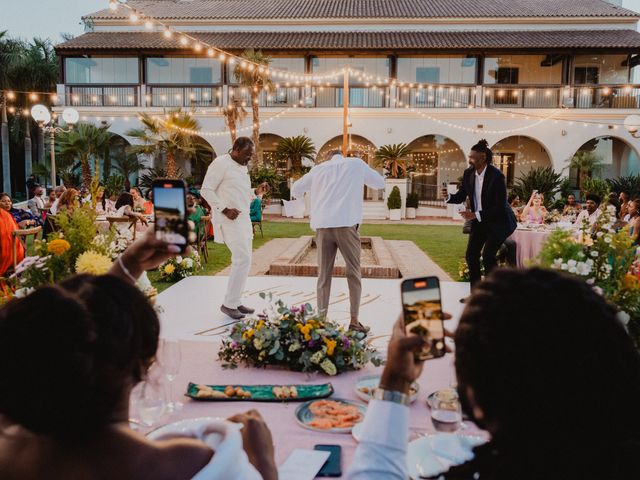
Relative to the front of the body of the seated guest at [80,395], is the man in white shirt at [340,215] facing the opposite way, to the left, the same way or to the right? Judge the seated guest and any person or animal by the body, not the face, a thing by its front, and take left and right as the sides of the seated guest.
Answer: the same way

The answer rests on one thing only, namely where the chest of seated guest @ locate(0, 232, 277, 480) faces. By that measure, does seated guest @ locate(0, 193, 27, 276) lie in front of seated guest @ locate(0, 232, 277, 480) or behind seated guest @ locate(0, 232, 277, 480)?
in front

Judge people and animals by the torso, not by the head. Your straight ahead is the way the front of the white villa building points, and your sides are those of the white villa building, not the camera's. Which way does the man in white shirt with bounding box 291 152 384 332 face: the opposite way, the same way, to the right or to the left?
the opposite way

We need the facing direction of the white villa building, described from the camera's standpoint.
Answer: facing the viewer

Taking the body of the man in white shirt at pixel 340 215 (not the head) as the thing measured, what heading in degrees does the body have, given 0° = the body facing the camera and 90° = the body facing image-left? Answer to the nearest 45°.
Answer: approximately 180°

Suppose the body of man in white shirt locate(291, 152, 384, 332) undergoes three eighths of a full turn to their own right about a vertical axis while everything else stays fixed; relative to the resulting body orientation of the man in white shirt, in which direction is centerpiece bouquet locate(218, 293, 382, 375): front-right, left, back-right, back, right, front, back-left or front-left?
front-right

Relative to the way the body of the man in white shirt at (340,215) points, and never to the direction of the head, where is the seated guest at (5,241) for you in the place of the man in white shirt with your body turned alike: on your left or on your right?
on your left

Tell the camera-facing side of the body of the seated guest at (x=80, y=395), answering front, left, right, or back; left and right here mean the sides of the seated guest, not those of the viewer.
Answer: back

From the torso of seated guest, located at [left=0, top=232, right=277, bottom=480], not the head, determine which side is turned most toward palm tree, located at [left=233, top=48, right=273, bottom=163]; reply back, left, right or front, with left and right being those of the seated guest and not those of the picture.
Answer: front

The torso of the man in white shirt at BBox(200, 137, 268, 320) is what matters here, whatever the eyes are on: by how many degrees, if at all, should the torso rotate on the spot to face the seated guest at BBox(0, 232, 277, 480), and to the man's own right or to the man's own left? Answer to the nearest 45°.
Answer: approximately 45° to the man's own right

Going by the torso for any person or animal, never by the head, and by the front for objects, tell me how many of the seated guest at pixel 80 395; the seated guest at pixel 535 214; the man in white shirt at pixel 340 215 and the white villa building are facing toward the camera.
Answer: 2

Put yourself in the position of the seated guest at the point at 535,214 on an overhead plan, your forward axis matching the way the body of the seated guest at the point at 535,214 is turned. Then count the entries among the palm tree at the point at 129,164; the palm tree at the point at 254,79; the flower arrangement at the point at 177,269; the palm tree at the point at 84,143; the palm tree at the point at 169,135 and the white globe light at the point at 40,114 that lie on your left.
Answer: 0

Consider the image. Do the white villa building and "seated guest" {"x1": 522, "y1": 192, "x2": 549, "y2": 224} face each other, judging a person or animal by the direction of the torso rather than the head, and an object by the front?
no

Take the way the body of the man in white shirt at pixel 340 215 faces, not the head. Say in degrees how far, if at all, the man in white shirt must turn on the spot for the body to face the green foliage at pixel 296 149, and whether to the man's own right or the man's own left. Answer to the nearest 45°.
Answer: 0° — they already face it

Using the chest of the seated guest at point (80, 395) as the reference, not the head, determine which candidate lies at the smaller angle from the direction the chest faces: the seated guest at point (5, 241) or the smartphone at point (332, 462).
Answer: the seated guest

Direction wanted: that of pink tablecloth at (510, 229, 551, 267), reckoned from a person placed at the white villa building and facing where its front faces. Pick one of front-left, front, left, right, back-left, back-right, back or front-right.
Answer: front
